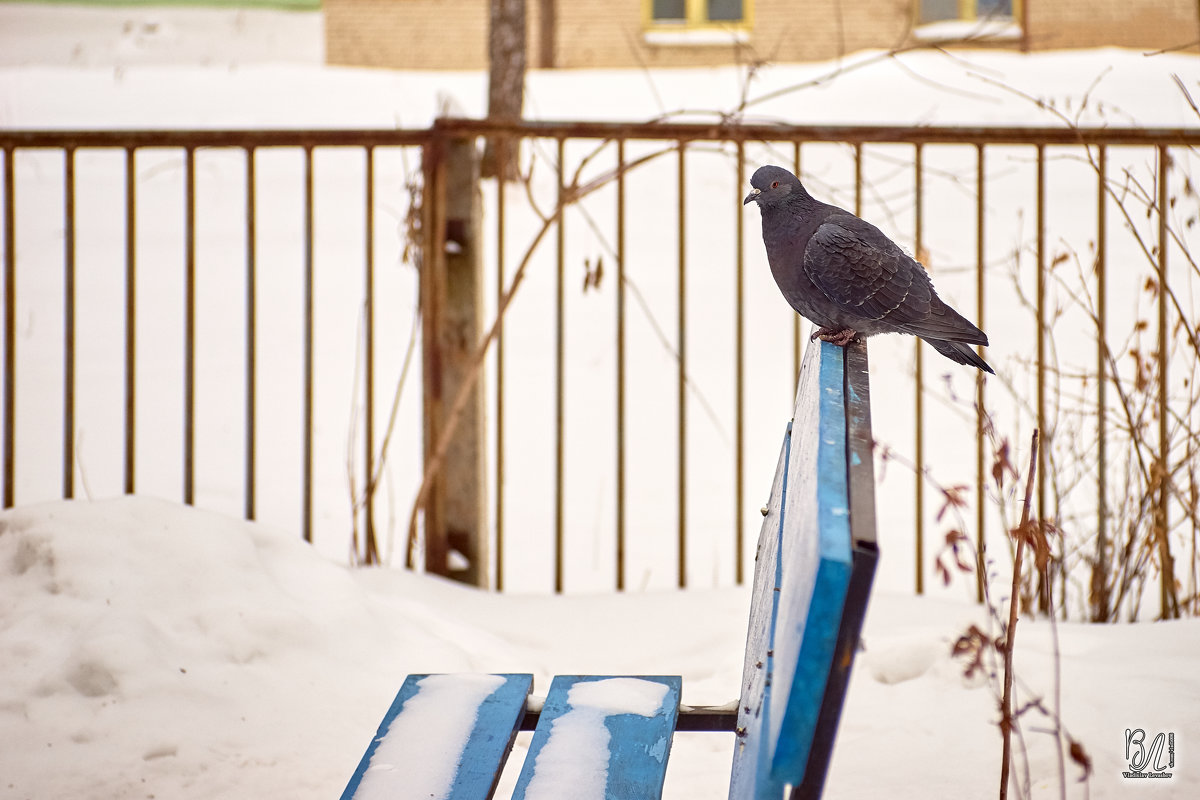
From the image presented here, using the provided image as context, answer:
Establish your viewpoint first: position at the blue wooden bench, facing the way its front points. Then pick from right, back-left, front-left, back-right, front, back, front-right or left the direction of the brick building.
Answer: right

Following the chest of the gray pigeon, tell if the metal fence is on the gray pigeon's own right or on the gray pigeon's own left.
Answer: on the gray pigeon's own right

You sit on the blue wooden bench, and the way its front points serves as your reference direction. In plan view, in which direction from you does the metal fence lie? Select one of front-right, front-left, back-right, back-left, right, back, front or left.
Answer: right

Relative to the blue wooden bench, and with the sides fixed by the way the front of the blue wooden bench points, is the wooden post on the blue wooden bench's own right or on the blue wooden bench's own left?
on the blue wooden bench's own right

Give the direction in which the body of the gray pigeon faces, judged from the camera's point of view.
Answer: to the viewer's left

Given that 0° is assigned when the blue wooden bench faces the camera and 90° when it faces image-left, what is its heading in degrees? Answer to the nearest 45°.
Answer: approximately 90°
